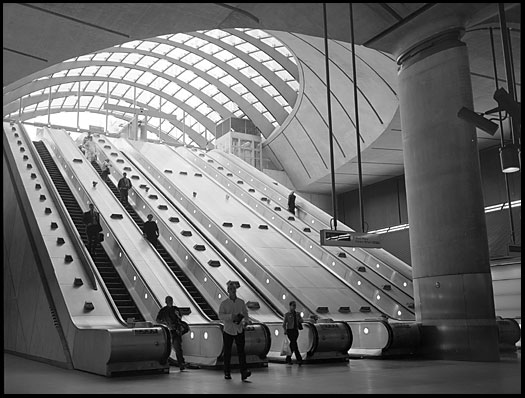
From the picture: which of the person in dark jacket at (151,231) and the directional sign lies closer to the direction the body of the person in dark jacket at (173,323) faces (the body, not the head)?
the directional sign

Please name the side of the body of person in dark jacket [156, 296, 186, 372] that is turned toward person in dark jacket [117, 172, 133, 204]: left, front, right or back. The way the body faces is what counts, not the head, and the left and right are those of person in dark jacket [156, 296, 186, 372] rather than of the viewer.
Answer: back

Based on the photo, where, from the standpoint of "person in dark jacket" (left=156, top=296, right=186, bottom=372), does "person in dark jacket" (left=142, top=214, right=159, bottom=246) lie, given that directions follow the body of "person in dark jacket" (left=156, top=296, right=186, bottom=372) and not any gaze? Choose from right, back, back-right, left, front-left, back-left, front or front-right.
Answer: back

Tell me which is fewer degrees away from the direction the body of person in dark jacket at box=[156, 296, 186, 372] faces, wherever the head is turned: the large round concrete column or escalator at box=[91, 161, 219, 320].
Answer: the large round concrete column

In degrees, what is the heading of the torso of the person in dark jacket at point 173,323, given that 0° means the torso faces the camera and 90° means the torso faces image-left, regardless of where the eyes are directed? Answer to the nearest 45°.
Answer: approximately 0°

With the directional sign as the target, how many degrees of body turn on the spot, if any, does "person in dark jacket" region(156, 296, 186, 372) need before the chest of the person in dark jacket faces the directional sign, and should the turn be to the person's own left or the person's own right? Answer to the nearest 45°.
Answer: approximately 90° to the person's own left

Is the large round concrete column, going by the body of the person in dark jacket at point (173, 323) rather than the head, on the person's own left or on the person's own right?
on the person's own left

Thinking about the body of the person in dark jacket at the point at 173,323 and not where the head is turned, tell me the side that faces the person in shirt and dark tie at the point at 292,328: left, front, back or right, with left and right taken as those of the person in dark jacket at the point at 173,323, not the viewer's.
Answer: left
